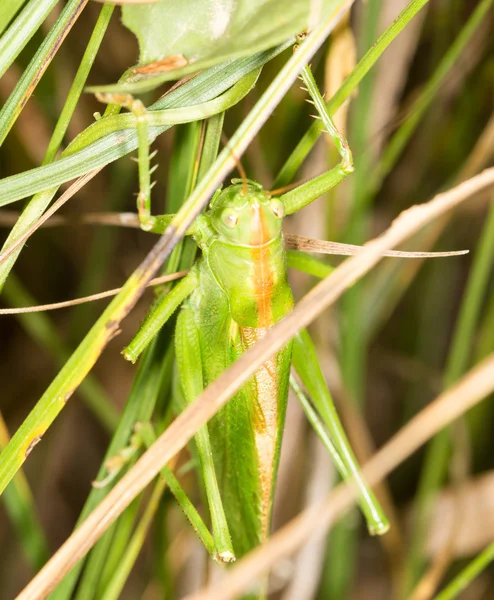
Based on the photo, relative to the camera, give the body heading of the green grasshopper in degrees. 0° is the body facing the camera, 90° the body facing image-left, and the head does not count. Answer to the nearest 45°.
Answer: approximately 180°
